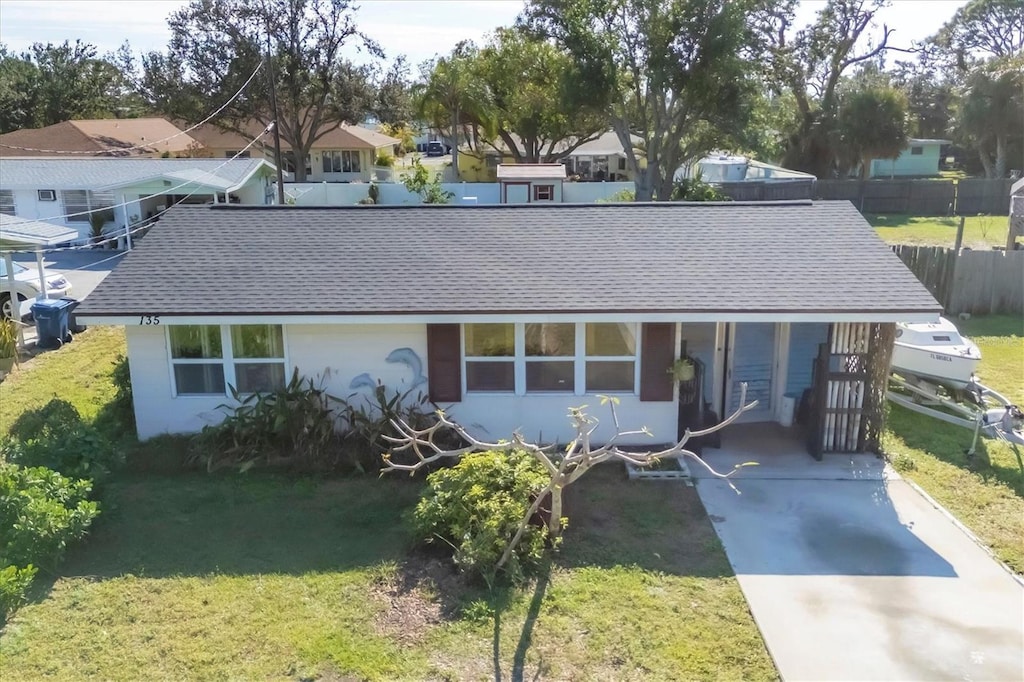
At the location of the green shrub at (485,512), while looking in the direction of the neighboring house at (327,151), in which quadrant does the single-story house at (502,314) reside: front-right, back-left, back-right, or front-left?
front-right

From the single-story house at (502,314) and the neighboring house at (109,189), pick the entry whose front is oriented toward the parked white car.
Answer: the neighboring house

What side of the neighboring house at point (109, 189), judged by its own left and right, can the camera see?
front

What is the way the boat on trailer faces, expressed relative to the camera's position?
facing the viewer and to the right of the viewer

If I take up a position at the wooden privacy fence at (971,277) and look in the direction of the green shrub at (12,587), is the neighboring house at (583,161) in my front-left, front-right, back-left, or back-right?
back-right

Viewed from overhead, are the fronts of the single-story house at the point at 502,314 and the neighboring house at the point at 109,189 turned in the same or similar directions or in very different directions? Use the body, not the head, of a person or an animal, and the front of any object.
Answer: same or similar directions

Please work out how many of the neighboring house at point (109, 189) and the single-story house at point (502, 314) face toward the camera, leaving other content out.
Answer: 2

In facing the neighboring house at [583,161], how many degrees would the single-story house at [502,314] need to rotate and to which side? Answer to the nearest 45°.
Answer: approximately 180°

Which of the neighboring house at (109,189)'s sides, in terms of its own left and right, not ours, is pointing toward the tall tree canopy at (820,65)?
left

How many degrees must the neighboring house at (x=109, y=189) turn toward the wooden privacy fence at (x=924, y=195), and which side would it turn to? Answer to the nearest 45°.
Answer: approximately 90° to its left

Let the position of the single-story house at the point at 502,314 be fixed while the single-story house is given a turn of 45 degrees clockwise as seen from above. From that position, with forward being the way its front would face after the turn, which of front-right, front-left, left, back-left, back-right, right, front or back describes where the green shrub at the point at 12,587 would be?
front

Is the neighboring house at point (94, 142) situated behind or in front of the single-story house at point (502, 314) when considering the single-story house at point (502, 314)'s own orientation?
behind

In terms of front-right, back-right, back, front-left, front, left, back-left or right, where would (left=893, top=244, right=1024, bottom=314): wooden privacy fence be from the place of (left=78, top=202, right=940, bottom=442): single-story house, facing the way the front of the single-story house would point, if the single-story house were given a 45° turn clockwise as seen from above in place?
back

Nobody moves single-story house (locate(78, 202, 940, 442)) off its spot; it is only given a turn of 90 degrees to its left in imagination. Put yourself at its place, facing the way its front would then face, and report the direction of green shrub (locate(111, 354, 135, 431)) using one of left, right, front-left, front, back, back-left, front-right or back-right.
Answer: back

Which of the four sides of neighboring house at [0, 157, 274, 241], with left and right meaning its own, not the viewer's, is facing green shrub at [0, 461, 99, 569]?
front

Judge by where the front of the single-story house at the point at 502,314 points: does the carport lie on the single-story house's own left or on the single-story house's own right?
on the single-story house's own right

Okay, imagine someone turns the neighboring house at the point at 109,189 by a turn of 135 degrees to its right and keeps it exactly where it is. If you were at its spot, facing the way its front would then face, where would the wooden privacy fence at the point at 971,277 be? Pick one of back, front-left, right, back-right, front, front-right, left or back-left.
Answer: back
